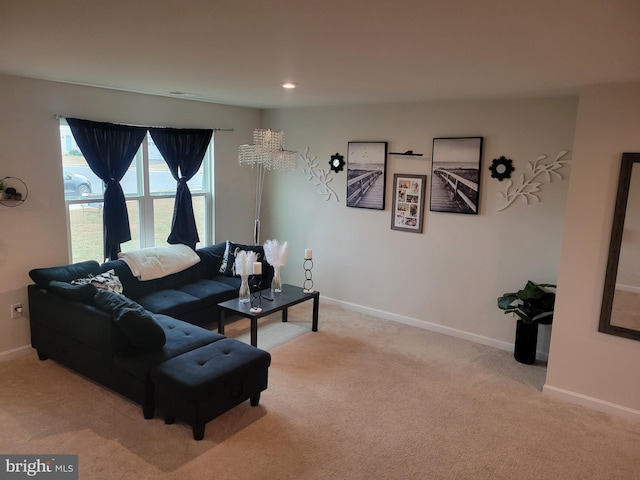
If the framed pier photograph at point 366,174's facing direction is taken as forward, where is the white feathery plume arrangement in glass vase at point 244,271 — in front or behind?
in front

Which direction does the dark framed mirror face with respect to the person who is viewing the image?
facing the viewer and to the left of the viewer

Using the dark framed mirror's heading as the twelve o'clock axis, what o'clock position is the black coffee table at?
The black coffee table is roughly at 1 o'clock from the dark framed mirror.

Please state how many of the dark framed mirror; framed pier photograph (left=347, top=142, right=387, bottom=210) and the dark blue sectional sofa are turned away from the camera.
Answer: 0

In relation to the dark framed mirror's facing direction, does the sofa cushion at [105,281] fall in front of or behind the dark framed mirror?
in front

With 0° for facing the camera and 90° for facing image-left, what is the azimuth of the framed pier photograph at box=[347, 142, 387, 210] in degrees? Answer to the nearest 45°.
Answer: approximately 45°

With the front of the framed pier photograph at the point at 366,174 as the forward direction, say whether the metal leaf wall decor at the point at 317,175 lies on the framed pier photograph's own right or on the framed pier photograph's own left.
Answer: on the framed pier photograph's own right

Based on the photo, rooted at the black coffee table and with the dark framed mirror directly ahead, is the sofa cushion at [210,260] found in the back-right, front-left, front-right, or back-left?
back-left

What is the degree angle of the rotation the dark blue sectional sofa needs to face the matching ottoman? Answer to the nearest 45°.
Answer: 0° — it already faces it

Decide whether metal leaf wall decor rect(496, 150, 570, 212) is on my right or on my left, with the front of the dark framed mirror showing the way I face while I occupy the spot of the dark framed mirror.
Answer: on my right

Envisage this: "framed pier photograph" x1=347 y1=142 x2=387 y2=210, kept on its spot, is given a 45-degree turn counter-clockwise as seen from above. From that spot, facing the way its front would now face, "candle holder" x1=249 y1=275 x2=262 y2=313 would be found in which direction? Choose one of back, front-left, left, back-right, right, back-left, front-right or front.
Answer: front-right

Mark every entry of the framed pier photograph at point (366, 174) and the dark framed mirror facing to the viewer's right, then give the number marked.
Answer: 0

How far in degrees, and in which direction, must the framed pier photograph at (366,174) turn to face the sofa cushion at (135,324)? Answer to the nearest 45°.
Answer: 0° — it already faces it

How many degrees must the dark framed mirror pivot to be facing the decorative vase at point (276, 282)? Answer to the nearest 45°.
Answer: approximately 45° to its right

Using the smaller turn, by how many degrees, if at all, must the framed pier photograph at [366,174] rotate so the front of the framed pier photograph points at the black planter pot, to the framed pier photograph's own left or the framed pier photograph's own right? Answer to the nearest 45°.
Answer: approximately 90° to the framed pier photograph's own left

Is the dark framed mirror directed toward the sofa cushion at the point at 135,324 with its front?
yes
